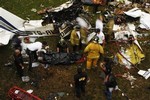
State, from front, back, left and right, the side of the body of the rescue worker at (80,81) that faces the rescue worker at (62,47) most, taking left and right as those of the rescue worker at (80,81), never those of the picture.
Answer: front

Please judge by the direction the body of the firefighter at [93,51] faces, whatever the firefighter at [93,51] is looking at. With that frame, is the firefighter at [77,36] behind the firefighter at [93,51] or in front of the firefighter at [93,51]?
in front

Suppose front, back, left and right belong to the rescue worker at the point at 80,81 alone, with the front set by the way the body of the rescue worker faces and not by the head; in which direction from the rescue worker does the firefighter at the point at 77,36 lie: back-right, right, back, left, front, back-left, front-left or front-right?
front

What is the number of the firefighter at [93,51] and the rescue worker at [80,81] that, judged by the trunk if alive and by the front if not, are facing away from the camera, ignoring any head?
2

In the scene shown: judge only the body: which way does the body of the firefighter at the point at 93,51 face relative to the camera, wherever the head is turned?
away from the camera

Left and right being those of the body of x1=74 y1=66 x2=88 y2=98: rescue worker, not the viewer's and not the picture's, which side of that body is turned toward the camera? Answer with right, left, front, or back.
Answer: back

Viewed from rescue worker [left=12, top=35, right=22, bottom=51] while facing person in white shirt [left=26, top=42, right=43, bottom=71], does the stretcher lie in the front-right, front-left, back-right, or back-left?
front-right

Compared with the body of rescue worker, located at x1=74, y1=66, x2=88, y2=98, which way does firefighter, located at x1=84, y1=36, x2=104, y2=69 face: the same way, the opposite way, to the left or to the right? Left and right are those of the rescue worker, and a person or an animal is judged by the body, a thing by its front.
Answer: the same way

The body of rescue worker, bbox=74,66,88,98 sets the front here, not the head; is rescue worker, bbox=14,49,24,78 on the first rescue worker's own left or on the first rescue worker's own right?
on the first rescue worker's own left
